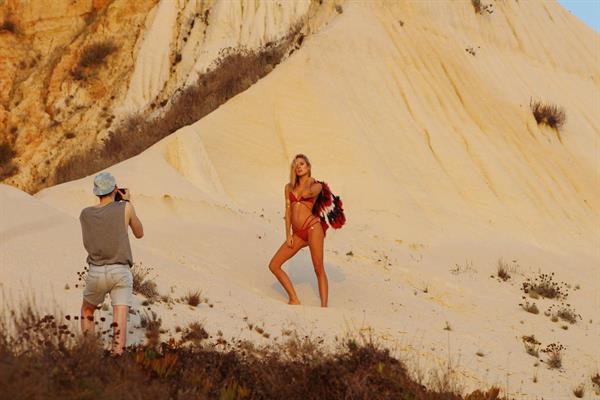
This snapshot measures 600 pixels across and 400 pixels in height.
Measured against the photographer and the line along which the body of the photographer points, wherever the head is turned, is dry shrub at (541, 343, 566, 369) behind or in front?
in front

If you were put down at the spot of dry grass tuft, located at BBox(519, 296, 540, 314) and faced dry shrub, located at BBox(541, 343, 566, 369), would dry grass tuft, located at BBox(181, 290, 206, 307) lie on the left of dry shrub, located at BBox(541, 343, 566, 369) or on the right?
right

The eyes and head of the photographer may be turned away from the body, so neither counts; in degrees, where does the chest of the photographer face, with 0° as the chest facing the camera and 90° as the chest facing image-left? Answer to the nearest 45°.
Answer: approximately 225°

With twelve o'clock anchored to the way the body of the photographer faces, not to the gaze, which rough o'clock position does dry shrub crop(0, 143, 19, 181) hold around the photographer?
The dry shrub is roughly at 10 o'clock from the photographer.

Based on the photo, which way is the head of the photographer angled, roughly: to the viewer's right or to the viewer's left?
to the viewer's right

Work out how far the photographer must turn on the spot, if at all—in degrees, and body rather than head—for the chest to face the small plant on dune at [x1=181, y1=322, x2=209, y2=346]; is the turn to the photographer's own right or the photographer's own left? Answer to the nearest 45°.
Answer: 0° — they already face it

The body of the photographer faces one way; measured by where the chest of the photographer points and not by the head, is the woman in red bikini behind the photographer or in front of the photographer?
in front

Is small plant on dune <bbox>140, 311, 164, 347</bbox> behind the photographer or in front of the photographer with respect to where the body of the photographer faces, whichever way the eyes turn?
in front

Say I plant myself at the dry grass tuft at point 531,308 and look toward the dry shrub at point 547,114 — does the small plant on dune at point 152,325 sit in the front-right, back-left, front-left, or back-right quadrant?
back-left

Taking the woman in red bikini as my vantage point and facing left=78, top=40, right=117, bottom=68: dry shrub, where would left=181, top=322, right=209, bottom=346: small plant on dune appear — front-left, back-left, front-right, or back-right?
back-left
